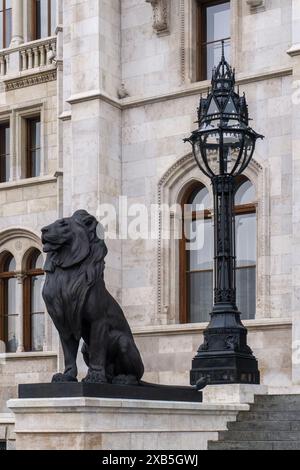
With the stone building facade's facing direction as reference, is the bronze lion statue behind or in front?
in front

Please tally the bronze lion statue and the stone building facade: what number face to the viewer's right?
0

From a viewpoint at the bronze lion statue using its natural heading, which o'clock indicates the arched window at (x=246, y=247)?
The arched window is roughly at 5 o'clock from the bronze lion statue.

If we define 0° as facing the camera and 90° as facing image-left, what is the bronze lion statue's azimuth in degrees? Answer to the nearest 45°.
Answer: approximately 45°

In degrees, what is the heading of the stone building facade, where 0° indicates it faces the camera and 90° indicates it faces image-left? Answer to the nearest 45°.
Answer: approximately 45°
